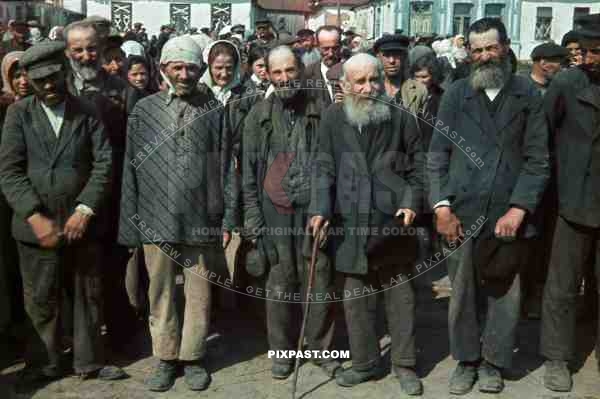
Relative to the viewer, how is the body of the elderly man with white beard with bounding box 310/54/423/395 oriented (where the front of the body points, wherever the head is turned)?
toward the camera

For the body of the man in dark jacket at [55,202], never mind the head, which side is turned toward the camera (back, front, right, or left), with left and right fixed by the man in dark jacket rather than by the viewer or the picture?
front

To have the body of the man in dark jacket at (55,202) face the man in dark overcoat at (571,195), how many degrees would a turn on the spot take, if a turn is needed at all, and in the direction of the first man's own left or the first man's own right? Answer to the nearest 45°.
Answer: approximately 90° to the first man's own left

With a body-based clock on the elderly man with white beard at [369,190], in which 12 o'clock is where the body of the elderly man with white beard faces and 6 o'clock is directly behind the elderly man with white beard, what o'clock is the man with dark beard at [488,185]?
The man with dark beard is roughly at 9 o'clock from the elderly man with white beard.

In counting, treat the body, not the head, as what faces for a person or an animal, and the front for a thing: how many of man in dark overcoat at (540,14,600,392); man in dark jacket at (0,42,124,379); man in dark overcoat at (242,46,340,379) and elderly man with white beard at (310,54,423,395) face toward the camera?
4

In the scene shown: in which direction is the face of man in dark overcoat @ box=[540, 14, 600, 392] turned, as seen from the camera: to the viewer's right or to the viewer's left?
to the viewer's left

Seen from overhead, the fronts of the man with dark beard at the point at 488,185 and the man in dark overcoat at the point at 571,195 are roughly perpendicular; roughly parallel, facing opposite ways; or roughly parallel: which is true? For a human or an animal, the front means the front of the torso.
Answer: roughly parallel

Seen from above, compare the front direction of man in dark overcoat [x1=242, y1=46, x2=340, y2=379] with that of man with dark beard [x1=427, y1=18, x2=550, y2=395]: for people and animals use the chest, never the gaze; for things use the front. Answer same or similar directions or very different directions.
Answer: same or similar directions

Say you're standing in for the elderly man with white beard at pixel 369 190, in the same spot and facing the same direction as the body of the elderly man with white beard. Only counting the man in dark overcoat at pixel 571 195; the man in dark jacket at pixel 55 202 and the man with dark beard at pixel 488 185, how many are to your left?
2

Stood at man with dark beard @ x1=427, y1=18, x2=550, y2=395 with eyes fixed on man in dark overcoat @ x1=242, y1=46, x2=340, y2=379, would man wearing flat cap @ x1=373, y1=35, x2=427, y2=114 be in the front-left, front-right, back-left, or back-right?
front-right

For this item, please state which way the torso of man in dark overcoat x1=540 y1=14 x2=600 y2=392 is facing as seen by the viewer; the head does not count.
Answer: toward the camera
